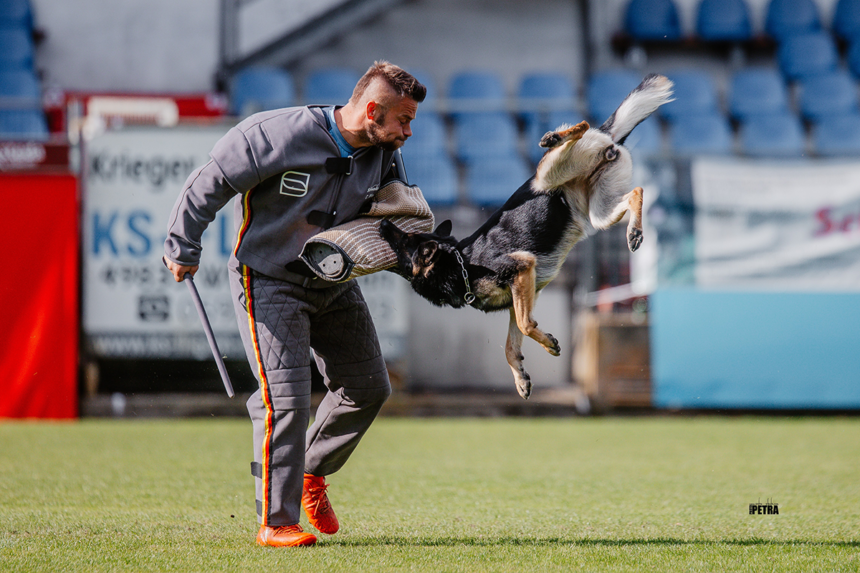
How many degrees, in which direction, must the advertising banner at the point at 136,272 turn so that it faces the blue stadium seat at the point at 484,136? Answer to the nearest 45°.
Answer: approximately 135° to its left

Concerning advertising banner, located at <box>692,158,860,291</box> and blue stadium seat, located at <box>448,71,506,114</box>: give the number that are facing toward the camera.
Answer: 2

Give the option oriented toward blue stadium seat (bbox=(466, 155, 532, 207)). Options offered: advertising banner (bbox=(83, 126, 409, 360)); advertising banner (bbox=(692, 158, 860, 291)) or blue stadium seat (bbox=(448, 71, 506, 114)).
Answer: blue stadium seat (bbox=(448, 71, 506, 114))

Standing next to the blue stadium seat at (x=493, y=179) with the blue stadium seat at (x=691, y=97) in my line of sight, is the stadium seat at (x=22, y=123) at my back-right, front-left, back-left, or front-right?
back-left

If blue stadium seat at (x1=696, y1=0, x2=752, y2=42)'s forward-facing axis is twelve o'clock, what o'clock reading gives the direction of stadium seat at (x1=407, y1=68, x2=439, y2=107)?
The stadium seat is roughly at 2 o'clock from the blue stadium seat.
